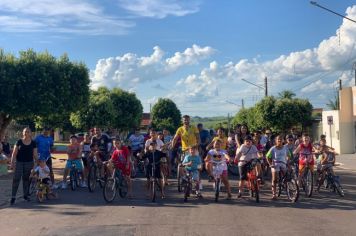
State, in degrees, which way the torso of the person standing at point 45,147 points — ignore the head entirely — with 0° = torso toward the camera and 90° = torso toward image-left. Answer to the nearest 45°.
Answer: approximately 0°

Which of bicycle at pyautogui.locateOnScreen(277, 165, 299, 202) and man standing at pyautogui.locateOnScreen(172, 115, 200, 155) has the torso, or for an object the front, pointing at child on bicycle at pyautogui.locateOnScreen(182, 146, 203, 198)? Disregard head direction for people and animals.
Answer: the man standing

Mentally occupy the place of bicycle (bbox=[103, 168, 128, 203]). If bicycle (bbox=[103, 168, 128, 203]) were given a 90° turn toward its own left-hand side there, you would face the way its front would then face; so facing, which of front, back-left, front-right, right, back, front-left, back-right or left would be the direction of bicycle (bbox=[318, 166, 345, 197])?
front-left

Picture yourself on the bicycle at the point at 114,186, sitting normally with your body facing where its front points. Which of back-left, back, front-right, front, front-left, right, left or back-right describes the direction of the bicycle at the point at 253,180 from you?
back-left

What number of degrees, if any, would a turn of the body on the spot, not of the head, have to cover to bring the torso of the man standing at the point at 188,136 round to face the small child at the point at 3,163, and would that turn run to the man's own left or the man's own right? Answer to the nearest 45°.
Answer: approximately 135° to the man's own right

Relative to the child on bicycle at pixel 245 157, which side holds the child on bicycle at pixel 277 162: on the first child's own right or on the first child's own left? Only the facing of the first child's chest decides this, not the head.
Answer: on the first child's own left

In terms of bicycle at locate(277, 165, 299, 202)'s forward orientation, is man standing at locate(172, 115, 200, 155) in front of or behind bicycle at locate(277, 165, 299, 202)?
behind

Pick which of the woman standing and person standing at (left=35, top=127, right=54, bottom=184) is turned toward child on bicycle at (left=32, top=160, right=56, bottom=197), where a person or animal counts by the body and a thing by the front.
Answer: the person standing

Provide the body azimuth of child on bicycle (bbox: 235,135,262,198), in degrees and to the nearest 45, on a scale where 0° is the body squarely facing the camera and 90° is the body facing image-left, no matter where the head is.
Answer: approximately 0°
